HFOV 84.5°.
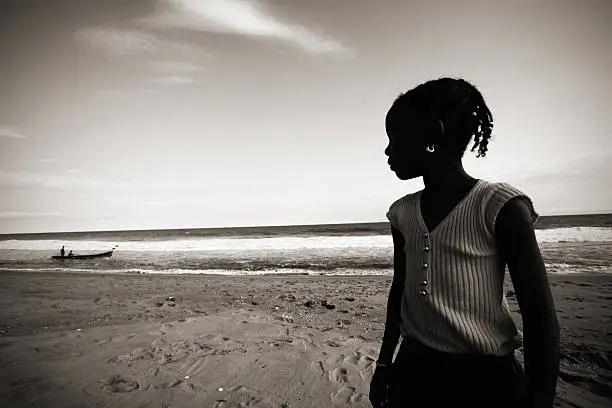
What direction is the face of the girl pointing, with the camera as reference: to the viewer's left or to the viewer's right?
to the viewer's left

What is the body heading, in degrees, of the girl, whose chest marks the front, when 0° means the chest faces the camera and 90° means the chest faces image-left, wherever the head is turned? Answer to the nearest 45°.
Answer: approximately 45°
